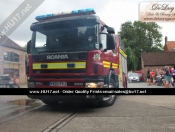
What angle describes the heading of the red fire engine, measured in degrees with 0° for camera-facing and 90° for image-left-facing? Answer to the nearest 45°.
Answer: approximately 45°
